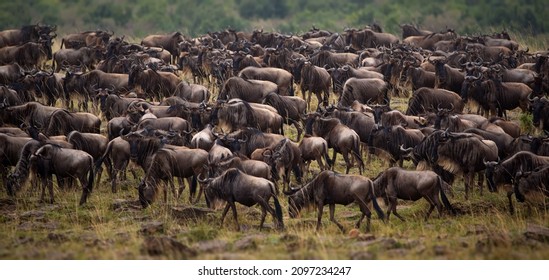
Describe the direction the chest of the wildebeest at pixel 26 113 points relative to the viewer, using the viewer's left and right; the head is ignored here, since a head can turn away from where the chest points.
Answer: facing to the left of the viewer

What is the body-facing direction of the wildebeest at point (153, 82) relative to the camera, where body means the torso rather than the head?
to the viewer's left

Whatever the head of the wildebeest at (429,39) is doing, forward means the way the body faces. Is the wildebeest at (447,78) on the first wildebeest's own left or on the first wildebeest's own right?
on the first wildebeest's own right

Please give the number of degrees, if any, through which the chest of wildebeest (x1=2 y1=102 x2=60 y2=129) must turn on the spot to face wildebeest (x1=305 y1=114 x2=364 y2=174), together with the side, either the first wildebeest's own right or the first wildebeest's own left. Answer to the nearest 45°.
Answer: approximately 135° to the first wildebeest's own left

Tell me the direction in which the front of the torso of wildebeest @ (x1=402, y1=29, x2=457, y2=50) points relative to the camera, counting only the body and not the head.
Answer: to the viewer's right
